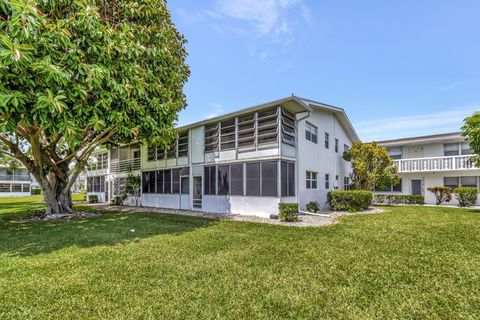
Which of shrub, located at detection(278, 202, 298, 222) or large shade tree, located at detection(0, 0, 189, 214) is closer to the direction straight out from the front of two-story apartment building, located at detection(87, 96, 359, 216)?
the large shade tree

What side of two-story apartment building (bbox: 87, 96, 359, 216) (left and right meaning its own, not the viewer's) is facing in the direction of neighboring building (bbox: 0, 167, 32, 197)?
right

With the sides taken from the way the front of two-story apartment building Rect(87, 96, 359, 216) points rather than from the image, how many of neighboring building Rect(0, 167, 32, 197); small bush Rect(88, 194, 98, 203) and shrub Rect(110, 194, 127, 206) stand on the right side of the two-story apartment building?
3

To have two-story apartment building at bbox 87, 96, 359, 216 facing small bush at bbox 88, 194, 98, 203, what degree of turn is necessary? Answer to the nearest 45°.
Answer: approximately 90° to its right

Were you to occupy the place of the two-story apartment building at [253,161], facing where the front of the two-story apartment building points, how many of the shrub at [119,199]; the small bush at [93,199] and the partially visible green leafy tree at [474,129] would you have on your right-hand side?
2

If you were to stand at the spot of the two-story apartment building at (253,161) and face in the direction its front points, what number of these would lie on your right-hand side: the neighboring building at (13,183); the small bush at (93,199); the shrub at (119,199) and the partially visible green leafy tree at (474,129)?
3

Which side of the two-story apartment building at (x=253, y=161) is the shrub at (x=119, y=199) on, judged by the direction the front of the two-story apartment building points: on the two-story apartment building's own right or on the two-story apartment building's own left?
on the two-story apartment building's own right

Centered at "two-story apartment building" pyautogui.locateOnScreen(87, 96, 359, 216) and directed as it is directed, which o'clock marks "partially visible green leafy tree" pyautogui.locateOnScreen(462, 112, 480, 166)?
The partially visible green leafy tree is roughly at 8 o'clock from the two-story apartment building.

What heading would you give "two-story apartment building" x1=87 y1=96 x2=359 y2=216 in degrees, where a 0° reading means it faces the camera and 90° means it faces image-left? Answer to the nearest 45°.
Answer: approximately 45°
